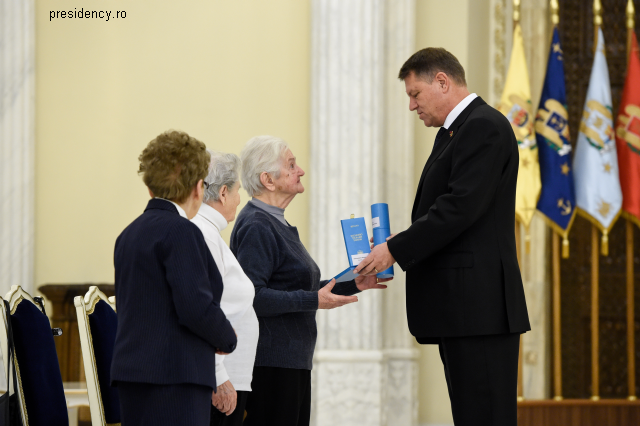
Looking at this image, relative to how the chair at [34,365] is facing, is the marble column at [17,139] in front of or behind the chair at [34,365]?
behind

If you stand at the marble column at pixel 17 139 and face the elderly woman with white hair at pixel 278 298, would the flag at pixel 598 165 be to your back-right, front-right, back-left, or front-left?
front-left

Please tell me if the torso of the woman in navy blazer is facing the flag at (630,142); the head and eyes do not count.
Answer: yes

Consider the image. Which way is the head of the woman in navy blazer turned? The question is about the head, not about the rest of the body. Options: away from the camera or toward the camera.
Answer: away from the camera

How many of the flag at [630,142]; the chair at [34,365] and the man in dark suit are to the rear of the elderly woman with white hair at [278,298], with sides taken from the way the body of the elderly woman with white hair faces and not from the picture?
1

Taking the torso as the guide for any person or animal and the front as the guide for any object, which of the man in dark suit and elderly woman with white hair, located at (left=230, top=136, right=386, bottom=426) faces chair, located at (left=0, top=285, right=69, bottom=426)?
the man in dark suit

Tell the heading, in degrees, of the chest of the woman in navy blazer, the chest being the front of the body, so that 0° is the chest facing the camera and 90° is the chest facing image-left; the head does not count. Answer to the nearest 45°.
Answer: approximately 225°

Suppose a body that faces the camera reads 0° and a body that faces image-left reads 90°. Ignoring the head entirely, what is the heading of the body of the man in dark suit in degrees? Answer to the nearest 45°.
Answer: approximately 90°

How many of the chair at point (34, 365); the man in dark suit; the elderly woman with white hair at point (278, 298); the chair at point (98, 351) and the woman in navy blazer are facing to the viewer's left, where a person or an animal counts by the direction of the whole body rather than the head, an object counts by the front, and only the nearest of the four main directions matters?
1

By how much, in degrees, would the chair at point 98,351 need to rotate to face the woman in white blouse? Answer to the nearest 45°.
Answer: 0° — it already faces them

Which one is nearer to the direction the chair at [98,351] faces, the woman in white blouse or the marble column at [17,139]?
the woman in white blouse

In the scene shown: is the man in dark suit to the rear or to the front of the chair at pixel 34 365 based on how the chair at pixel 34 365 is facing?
to the front

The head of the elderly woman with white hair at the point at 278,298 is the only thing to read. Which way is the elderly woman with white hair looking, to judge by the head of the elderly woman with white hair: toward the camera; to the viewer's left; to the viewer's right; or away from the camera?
to the viewer's right

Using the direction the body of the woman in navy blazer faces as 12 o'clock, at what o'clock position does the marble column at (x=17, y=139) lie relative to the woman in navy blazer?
The marble column is roughly at 10 o'clock from the woman in navy blazer.

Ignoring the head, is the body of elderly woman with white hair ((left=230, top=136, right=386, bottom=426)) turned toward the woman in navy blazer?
no

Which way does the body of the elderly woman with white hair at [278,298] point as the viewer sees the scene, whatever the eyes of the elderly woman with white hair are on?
to the viewer's right

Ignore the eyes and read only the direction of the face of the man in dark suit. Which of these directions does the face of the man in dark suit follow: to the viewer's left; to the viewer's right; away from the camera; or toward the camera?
to the viewer's left

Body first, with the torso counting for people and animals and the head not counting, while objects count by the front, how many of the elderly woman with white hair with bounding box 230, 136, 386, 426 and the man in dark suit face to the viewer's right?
1
